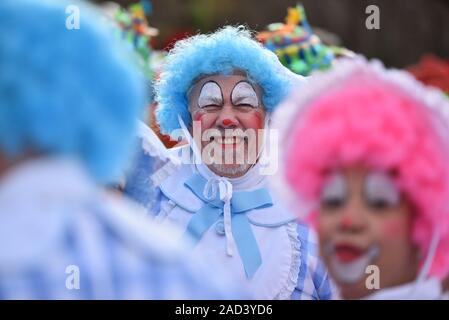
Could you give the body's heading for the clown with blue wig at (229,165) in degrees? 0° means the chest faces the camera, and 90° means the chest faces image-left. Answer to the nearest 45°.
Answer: approximately 0°
